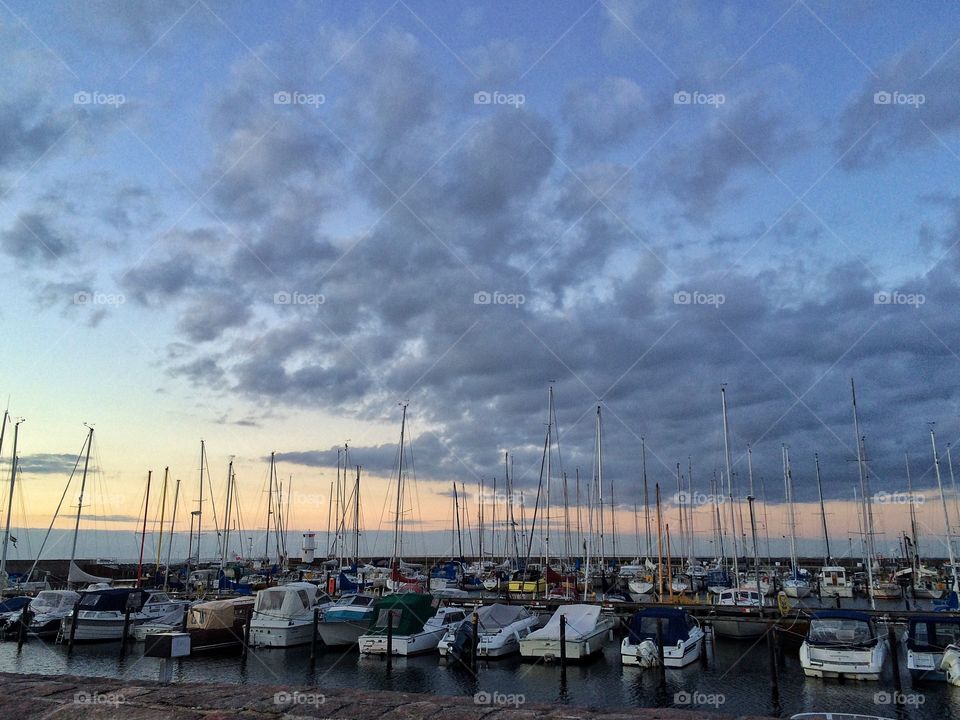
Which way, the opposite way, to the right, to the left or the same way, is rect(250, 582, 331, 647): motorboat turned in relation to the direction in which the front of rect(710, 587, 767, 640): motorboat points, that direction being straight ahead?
the opposite way

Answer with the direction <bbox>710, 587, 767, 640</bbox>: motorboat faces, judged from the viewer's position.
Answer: facing the viewer

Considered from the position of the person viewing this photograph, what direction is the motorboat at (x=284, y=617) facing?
facing away from the viewer and to the right of the viewer

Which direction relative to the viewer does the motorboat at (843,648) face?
away from the camera

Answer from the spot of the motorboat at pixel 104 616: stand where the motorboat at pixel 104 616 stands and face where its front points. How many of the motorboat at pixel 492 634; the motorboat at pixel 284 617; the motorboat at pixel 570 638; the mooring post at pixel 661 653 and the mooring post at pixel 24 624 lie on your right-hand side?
4

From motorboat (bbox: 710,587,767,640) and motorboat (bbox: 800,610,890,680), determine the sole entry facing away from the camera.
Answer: motorboat (bbox: 800,610,890,680)

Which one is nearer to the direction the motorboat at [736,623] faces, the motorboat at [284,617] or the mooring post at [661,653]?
the mooring post

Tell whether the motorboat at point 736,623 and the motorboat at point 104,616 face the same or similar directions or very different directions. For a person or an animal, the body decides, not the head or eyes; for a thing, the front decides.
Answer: very different directions

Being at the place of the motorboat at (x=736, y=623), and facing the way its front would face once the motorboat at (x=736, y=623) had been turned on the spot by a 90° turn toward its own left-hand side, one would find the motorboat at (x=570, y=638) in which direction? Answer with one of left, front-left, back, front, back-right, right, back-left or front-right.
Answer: back-right

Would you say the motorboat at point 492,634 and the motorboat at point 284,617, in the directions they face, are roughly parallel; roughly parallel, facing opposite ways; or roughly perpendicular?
roughly parallel

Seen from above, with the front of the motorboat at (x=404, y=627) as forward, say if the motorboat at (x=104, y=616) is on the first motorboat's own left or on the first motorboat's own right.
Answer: on the first motorboat's own left

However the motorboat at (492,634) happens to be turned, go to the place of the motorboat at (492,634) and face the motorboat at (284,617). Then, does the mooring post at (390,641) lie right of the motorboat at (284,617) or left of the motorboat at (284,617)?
left

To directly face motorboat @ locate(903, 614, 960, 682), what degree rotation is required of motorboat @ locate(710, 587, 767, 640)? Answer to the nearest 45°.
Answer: approximately 45° to its left

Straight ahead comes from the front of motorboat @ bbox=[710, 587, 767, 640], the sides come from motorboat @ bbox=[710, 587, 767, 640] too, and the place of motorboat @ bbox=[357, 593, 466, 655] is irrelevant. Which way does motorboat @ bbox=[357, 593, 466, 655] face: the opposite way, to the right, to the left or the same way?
the opposite way

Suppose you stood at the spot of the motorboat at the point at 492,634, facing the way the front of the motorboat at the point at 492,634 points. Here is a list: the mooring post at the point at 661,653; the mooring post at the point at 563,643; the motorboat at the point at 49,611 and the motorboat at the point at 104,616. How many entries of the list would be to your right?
2

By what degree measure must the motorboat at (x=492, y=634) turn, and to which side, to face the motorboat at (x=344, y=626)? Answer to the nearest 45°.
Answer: approximately 135° to its left
